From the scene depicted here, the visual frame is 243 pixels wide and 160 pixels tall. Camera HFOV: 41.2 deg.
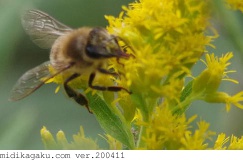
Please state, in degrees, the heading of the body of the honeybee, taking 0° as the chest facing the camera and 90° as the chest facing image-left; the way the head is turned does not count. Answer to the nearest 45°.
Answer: approximately 315°
